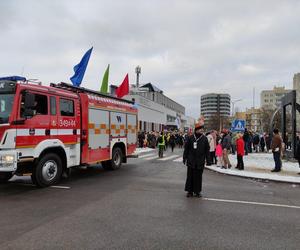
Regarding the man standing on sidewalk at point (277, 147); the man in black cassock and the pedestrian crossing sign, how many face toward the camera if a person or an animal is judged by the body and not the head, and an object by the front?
2

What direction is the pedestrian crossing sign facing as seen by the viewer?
toward the camera

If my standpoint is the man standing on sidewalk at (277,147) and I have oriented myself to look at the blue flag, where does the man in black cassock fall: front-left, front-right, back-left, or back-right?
front-left

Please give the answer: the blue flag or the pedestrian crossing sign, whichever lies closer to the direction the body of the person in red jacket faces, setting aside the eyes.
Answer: the blue flag

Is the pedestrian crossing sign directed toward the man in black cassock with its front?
yes

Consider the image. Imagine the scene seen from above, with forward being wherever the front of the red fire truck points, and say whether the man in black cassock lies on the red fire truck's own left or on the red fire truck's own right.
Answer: on the red fire truck's own left

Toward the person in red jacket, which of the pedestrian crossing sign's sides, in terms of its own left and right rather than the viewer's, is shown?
front

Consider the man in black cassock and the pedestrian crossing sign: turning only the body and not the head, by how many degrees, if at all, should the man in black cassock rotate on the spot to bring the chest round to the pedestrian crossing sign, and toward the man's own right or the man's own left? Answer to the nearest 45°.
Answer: approximately 180°

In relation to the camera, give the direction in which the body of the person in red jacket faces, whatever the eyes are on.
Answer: to the viewer's left

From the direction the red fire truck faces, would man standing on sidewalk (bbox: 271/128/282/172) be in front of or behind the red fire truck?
behind

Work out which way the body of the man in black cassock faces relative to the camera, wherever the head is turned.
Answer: toward the camera

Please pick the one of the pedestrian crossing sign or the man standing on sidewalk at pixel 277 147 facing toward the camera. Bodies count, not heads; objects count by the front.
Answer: the pedestrian crossing sign
